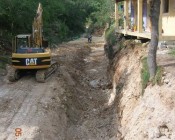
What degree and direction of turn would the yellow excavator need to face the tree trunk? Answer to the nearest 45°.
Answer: approximately 135° to its right

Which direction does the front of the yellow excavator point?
away from the camera
